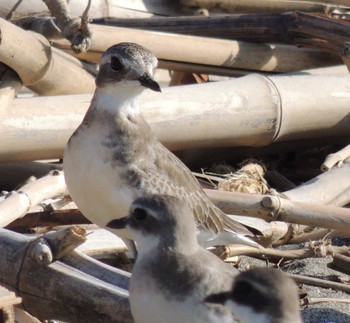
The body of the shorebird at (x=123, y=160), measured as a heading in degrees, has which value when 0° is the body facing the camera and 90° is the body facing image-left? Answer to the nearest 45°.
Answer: approximately 45°
